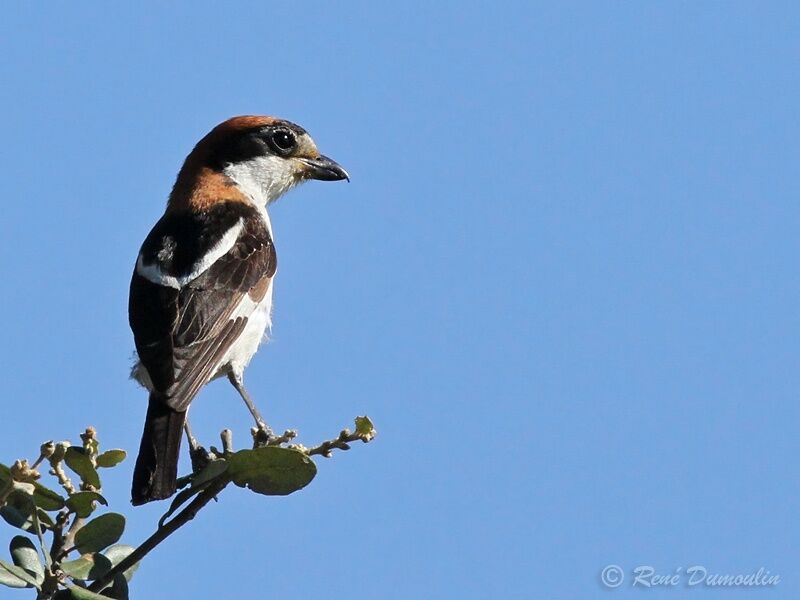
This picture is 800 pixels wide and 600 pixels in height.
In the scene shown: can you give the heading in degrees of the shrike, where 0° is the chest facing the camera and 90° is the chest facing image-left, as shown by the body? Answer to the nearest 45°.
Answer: approximately 225°
